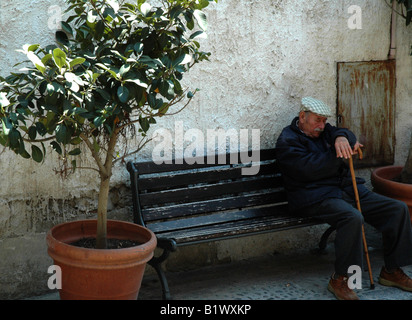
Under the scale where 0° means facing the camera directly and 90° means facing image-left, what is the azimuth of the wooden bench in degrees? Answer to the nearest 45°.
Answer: approximately 315°

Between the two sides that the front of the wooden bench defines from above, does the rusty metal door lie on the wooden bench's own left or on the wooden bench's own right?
on the wooden bench's own left

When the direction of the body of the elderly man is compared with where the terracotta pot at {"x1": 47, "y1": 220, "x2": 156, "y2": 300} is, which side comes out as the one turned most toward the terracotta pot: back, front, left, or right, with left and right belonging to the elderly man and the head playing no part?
right

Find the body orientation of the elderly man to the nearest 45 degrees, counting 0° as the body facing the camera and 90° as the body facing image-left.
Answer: approximately 315°

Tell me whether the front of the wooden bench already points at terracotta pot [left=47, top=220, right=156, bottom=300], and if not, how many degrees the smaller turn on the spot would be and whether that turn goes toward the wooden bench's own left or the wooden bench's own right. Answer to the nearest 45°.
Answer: approximately 90° to the wooden bench's own right

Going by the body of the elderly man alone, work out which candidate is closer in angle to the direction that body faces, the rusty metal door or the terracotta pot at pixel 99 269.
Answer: the terracotta pot

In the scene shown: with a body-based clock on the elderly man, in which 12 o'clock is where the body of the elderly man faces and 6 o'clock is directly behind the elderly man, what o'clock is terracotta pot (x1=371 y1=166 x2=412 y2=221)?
The terracotta pot is roughly at 9 o'clock from the elderly man.
